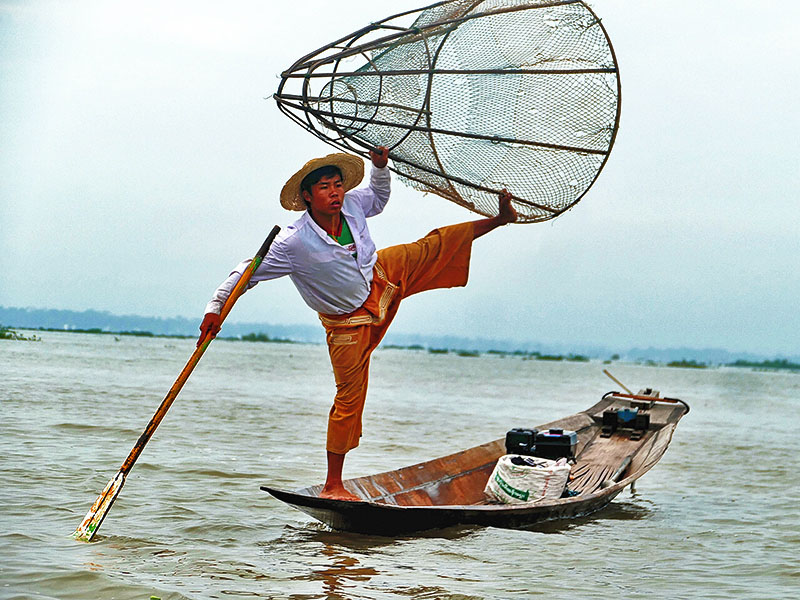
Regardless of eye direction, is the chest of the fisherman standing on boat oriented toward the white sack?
no

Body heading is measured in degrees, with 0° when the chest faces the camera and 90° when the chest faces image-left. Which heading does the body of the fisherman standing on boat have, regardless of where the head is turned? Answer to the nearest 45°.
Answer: approximately 315°
